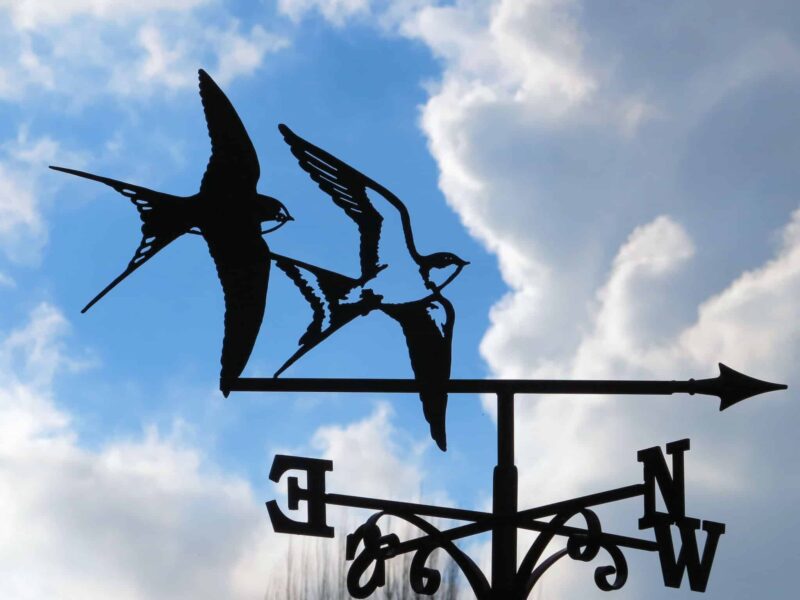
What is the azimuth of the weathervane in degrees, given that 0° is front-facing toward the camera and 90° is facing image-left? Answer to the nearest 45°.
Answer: approximately 270°
